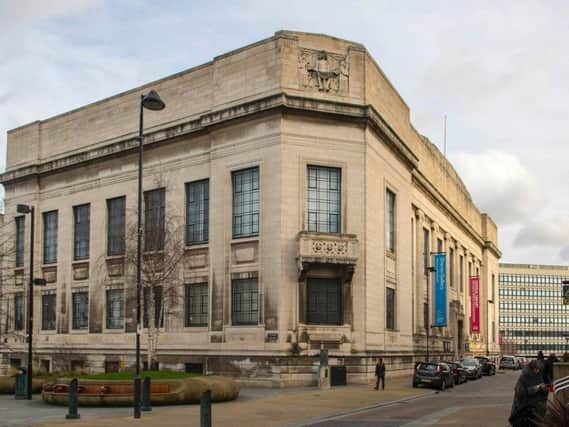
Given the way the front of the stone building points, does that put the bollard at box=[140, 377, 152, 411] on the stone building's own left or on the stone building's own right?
on the stone building's own right

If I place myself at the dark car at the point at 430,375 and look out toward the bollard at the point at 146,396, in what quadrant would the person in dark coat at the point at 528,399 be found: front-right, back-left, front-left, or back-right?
front-left

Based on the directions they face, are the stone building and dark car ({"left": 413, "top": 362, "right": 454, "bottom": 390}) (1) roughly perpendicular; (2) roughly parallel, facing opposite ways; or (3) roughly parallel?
roughly perpendicular

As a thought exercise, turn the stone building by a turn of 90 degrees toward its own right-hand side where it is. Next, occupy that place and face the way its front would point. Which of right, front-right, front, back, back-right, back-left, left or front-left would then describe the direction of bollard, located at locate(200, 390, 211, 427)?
front-left

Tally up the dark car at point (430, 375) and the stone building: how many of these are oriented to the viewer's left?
0

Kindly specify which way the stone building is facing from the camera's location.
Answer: facing the viewer and to the right of the viewer

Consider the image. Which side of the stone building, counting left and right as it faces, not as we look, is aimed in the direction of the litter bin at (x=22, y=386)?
right
